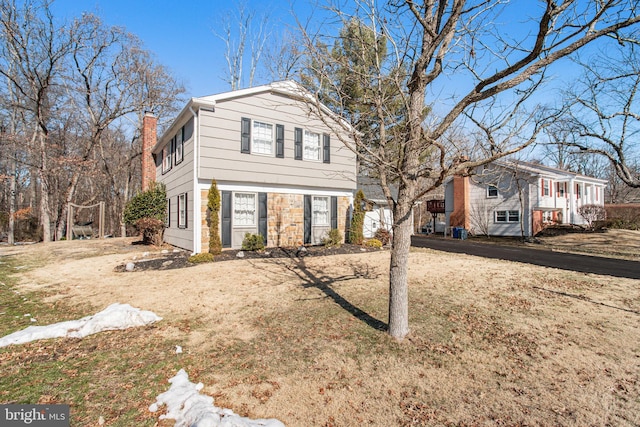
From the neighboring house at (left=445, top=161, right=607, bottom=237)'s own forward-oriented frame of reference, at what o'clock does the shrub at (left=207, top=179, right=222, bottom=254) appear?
The shrub is roughly at 2 o'clock from the neighboring house.

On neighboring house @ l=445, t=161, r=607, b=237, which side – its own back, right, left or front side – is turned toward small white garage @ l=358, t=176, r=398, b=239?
right

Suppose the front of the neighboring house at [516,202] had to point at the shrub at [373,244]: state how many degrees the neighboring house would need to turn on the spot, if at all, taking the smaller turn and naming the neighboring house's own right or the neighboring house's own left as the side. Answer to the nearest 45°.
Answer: approximately 45° to the neighboring house's own right

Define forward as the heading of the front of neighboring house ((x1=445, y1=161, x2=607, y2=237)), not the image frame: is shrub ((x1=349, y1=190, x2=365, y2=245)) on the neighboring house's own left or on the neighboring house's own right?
on the neighboring house's own right

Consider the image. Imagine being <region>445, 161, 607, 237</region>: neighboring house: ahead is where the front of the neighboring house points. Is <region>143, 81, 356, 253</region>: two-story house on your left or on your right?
on your right

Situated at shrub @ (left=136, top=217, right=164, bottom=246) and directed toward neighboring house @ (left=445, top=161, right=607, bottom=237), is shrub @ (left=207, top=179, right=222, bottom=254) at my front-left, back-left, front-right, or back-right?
front-right

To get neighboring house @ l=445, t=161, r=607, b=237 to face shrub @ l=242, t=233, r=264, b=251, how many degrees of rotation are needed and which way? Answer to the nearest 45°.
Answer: approximately 45° to its right

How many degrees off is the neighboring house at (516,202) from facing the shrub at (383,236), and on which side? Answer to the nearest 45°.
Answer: approximately 45° to its right

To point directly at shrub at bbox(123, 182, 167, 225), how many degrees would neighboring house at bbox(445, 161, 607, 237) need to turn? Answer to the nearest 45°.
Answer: approximately 90° to its right
